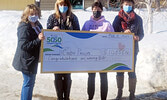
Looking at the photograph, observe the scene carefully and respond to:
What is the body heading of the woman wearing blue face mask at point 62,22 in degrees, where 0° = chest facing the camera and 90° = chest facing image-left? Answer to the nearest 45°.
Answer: approximately 0°

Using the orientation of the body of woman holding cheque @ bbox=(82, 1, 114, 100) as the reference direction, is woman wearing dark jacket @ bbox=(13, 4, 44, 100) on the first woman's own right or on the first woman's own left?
on the first woman's own right

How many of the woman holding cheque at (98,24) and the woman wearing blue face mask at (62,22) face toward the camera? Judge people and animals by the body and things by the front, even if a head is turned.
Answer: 2

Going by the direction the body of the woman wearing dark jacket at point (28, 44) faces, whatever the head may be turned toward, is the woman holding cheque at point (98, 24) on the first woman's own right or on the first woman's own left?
on the first woman's own left

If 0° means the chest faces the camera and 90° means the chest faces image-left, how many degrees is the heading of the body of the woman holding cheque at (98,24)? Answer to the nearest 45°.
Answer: approximately 0°

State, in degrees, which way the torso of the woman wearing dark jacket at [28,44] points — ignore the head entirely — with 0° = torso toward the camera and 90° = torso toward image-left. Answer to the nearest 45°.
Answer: approximately 315°

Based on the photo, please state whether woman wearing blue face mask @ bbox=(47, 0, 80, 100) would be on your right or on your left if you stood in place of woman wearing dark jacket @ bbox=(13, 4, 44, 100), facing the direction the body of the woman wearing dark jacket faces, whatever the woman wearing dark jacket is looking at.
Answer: on your left

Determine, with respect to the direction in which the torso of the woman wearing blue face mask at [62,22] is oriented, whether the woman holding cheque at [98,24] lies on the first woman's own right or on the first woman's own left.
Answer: on the first woman's own left
